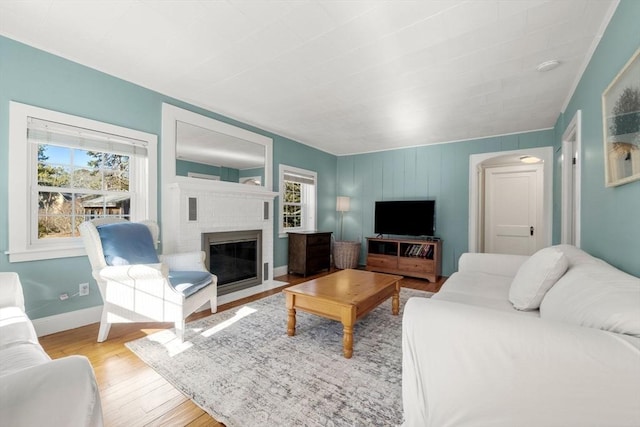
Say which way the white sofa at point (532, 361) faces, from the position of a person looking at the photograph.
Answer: facing to the left of the viewer

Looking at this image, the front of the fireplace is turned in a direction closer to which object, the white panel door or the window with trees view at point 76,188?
the white panel door

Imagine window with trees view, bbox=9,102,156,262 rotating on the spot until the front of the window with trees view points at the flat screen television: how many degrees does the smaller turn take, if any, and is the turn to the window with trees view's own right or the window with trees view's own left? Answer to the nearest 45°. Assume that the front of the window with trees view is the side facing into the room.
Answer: approximately 45° to the window with trees view's own left

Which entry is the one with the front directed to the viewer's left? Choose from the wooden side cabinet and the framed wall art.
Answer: the framed wall art

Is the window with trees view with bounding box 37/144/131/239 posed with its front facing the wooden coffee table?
yes

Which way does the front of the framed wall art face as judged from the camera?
facing to the left of the viewer

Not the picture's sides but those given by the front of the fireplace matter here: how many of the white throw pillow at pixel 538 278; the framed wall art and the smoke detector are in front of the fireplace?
3
